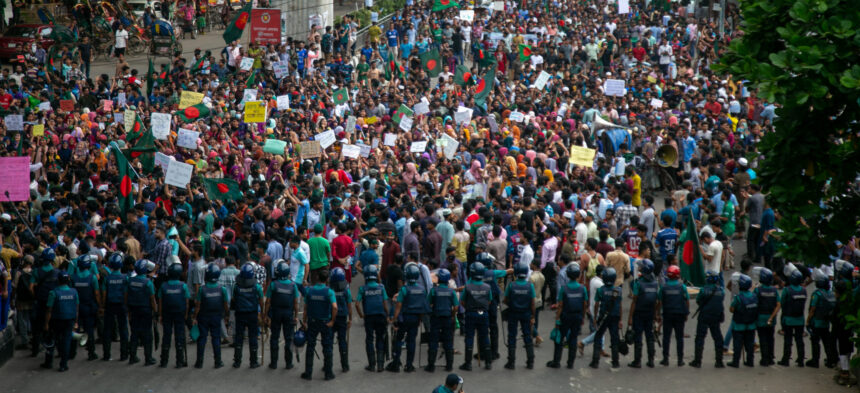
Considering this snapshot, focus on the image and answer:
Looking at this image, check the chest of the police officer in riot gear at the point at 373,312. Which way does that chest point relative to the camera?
away from the camera

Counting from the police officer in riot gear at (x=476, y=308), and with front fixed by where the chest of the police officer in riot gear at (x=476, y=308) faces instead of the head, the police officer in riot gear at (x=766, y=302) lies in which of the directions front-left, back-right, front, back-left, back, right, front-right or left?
right

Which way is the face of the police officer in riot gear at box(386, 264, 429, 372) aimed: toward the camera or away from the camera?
away from the camera

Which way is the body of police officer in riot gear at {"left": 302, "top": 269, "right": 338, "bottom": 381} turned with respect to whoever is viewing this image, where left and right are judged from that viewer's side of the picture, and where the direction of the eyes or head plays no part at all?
facing away from the viewer

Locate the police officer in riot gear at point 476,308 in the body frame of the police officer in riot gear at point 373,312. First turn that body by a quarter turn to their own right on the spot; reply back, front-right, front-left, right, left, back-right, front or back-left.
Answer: front

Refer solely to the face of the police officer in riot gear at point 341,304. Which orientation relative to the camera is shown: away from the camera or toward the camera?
away from the camera

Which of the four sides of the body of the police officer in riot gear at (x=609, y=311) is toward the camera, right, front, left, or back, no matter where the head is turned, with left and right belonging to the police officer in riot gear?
back

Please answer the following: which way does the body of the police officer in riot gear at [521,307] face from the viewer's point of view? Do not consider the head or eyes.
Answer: away from the camera

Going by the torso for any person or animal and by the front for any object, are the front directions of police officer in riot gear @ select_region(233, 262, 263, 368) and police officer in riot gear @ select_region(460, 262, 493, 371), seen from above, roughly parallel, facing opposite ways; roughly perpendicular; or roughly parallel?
roughly parallel

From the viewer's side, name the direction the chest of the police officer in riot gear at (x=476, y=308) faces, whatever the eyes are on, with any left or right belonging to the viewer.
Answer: facing away from the viewer

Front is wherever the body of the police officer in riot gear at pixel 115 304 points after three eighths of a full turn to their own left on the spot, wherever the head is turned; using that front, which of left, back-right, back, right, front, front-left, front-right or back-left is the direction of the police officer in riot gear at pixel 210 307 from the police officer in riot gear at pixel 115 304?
left

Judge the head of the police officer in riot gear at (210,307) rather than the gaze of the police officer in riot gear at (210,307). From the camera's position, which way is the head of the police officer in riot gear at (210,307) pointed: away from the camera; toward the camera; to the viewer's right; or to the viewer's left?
away from the camera

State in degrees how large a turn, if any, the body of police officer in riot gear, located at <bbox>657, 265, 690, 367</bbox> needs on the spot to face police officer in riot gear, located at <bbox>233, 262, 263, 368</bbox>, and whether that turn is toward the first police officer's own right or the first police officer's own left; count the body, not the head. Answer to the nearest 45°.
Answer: approximately 90° to the first police officer's own left

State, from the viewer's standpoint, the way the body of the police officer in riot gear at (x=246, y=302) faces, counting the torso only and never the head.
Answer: away from the camera

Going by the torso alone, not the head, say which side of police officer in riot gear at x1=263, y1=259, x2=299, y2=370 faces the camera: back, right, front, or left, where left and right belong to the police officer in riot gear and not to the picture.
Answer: back

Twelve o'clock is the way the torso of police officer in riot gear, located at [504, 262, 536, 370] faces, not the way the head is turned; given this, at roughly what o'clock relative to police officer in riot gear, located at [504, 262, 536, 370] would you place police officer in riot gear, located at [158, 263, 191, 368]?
police officer in riot gear, located at [158, 263, 191, 368] is roughly at 9 o'clock from police officer in riot gear, located at [504, 262, 536, 370].

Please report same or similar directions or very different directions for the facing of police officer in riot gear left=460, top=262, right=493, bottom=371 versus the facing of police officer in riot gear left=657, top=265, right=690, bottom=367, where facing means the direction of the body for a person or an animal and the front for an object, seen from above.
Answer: same or similar directions
